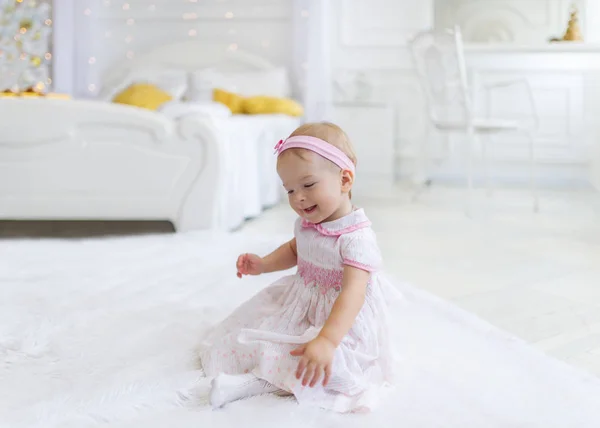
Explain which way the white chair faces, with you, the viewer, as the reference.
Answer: facing away from the viewer and to the right of the viewer

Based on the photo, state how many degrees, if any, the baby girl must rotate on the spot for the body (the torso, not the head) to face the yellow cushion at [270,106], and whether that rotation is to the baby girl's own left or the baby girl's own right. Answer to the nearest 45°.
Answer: approximately 135° to the baby girl's own right

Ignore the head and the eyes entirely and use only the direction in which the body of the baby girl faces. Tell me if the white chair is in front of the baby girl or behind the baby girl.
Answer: behind

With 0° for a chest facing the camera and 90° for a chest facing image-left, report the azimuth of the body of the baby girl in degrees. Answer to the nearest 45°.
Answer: approximately 45°

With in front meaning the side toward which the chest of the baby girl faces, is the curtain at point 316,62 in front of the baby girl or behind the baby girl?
behind

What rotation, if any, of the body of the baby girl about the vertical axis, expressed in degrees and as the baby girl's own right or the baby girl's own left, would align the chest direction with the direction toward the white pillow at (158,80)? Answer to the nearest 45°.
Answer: approximately 135° to the baby girl's own right

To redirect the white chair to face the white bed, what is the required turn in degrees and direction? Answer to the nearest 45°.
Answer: approximately 180°

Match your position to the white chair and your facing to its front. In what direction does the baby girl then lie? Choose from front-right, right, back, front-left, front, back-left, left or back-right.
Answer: back-right

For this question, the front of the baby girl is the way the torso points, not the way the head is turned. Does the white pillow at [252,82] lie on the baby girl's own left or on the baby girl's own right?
on the baby girl's own right

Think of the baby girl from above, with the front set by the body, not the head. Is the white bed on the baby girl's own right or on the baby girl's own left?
on the baby girl's own right
